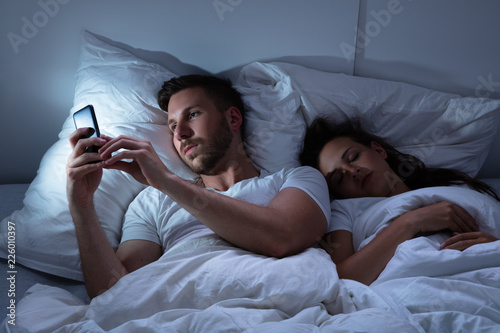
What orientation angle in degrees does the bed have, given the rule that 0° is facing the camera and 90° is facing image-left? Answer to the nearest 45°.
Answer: approximately 0°
